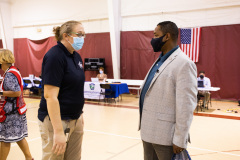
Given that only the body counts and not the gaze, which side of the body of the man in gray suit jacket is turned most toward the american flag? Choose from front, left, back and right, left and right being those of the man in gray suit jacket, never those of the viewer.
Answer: right

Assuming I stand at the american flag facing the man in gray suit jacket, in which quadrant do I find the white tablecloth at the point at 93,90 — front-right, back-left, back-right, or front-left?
front-right

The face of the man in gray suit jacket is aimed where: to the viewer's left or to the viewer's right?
to the viewer's left

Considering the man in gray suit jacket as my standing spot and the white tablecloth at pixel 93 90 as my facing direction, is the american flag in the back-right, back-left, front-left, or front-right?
front-right

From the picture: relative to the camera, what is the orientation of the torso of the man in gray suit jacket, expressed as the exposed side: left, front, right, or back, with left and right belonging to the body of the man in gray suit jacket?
left
